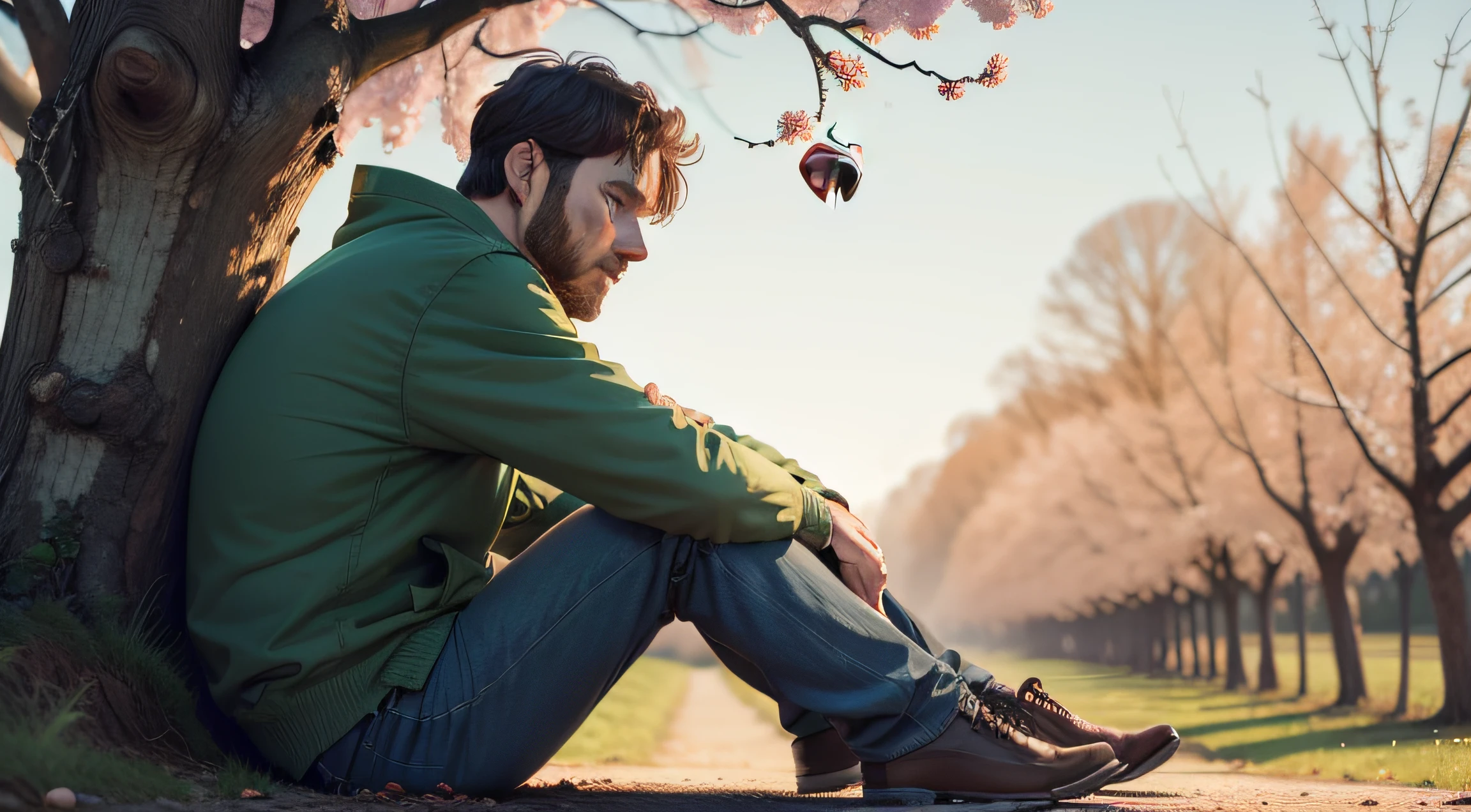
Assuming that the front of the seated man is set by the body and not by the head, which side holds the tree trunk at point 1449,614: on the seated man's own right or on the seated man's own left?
on the seated man's own left

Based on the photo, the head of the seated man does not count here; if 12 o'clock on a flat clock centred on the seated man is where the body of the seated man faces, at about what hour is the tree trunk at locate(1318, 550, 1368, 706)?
The tree trunk is roughly at 10 o'clock from the seated man.

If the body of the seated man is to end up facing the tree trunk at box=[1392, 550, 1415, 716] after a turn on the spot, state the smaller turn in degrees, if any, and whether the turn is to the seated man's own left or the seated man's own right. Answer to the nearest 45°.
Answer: approximately 45° to the seated man's own left

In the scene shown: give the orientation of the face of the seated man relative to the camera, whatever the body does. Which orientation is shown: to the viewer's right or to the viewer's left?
to the viewer's right

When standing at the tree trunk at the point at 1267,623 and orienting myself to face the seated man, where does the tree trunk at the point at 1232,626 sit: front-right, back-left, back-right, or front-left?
back-right

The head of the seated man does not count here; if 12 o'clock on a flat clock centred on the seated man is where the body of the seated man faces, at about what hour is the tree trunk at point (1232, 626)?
The tree trunk is roughly at 10 o'clock from the seated man.

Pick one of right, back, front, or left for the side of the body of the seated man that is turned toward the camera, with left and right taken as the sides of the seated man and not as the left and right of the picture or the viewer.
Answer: right

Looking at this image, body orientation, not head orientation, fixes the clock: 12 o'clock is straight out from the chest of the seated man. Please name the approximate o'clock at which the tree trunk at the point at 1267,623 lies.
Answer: The tree trunk is roughly at 10 o'clock from the seated man.

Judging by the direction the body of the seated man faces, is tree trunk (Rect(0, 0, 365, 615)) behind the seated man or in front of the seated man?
behind

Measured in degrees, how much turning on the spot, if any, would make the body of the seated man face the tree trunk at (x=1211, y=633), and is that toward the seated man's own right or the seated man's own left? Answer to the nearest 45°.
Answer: approximately 45° to the seated man's own left
